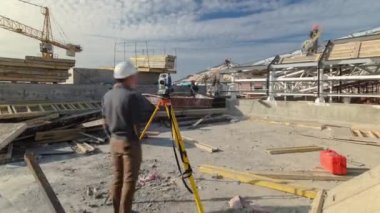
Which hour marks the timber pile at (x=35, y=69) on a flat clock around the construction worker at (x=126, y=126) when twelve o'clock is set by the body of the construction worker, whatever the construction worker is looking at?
The timber pile is roughly at 10 o'clock from the construction worker.

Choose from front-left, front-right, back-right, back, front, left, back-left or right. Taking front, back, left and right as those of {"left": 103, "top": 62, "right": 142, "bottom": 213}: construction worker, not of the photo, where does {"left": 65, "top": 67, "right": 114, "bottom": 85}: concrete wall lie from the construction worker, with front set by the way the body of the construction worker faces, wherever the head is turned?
front-left

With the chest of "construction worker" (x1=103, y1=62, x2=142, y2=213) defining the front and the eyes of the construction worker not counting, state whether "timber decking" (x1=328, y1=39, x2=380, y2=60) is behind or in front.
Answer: in front

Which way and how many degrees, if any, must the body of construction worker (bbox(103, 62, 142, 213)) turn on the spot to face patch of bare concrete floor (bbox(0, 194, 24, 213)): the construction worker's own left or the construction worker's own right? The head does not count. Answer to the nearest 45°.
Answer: approximately 90° to the construction worker's own left

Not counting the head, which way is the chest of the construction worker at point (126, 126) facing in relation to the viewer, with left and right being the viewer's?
facing away from the viewer and to the right of the viewer

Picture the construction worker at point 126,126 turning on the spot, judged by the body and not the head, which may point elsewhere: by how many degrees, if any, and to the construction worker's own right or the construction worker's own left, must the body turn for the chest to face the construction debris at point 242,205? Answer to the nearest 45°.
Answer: approximately 45° to the construction worker's own right

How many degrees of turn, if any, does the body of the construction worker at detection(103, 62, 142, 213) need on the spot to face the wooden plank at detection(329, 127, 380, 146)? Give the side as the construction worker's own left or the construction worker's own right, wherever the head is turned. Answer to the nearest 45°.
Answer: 0° — they already face it

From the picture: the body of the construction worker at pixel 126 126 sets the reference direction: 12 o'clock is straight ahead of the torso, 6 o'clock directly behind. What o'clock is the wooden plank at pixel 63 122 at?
The wooden plank is roughly at 10 o'clock from the construction worker.

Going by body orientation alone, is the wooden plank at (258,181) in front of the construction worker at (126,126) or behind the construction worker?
in front

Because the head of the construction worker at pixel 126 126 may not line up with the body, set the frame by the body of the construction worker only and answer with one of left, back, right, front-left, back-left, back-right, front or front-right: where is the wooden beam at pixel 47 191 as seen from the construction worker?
left
